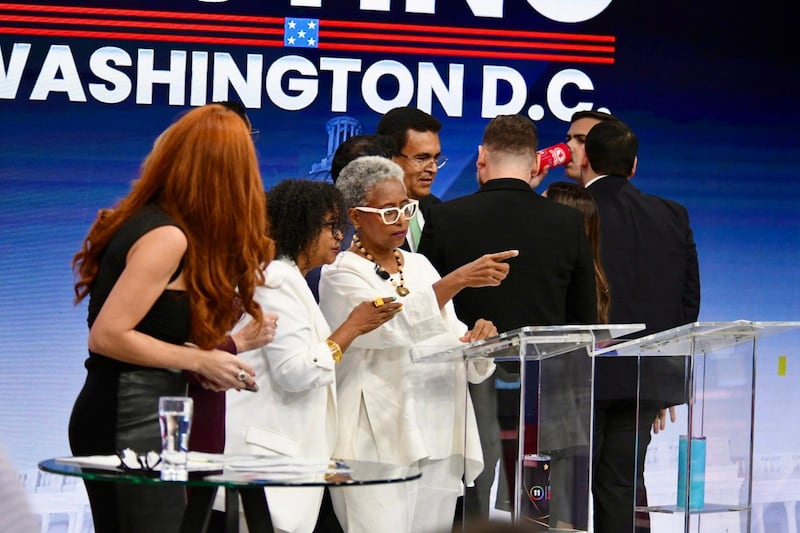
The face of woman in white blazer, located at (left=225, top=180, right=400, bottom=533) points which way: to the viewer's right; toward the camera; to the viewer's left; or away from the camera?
to the viewer's right

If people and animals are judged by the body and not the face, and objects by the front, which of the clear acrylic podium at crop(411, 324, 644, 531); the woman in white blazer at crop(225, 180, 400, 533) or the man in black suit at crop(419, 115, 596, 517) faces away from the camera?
the man in black suit

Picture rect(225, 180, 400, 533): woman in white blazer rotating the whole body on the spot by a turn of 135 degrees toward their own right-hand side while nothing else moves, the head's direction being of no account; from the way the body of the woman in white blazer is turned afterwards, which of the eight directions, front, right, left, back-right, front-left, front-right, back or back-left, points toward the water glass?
front-left

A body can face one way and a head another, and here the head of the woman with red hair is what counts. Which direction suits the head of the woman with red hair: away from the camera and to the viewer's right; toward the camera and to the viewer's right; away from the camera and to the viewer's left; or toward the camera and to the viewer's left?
away from the camera and to the viewer's right

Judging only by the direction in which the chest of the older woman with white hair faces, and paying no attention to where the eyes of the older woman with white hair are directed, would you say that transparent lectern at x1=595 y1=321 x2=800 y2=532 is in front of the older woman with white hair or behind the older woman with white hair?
in front

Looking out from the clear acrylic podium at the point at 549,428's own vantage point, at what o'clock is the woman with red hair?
The woman with red hair is roughly at 3 o'clock from the clear acrylic podium.

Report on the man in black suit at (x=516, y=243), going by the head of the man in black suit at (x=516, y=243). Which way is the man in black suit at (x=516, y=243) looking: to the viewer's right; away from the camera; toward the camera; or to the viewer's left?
away from the camera

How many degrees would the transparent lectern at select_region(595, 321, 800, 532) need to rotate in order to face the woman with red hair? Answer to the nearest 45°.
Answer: approximately 90° to its right

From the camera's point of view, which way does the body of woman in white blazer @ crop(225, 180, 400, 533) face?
to the viewer's right

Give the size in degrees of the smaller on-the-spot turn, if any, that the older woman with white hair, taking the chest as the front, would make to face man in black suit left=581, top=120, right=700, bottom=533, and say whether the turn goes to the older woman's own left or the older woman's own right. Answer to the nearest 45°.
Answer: approximately 90° to the older woman's own left

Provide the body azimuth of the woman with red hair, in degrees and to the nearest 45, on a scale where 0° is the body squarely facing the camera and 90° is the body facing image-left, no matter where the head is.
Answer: approximately 270°

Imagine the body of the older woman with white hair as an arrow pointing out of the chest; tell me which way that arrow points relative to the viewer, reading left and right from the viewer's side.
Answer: facing the viewer and to the right of the viewer

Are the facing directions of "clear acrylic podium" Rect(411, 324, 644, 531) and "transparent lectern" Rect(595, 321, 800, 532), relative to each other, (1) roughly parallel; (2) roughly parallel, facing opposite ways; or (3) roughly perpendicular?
roughly parallel

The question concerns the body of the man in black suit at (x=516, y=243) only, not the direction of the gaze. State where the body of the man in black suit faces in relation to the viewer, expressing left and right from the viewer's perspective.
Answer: facing away from the viewer
